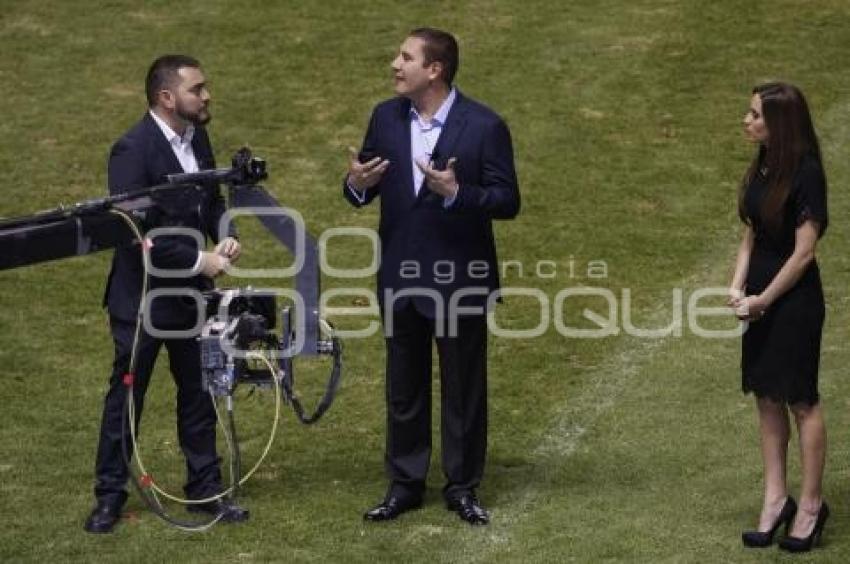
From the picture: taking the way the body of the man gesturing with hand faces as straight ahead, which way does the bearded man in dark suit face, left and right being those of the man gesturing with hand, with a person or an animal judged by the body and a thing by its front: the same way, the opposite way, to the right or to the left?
to the left

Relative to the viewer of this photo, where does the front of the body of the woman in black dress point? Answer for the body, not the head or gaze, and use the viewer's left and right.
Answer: facing the viewer and to the left of the viewer

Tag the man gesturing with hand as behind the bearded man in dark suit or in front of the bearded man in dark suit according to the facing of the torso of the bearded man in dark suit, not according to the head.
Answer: in front

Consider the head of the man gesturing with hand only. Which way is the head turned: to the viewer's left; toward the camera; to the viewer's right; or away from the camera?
to the viewer's left

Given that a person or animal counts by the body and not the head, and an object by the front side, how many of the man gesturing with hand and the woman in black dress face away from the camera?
0

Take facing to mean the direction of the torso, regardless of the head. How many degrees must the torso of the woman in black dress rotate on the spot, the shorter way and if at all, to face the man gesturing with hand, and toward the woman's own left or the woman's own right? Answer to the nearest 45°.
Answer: approximately 45° to the woman's own right

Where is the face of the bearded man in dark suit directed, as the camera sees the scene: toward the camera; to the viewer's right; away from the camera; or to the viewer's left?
to the viewer's right

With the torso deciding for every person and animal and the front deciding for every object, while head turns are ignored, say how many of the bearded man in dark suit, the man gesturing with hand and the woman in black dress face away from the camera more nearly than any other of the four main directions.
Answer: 0

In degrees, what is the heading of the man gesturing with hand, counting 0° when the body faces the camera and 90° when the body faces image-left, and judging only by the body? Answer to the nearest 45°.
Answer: approximately 45°

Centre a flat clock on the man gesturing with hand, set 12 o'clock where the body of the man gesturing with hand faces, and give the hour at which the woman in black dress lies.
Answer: The woman in black dress is roughly at 8 o'clock from the man gesturing with hand.

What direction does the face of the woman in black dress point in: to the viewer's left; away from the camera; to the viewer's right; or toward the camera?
to the viewer's left
